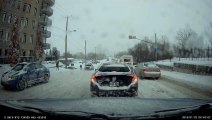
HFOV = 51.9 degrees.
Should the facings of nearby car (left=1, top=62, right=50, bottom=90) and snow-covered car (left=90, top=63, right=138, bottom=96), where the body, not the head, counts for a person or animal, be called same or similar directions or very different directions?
very different directions

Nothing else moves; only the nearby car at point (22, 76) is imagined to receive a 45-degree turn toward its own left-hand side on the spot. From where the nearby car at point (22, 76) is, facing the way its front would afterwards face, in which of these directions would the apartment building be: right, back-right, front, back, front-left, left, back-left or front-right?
back

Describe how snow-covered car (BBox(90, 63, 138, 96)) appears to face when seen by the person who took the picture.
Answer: facing away from the viewer

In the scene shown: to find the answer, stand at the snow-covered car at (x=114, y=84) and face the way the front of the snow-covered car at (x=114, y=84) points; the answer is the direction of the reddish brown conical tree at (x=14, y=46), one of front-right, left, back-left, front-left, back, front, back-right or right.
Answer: front-left

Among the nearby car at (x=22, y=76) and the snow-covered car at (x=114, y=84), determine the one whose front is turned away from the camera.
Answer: the snow-covered car

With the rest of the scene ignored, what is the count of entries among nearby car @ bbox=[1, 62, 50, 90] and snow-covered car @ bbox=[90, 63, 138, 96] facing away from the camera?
1

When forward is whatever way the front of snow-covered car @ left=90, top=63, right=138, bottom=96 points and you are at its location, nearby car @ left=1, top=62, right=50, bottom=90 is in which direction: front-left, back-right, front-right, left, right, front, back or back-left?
front-left

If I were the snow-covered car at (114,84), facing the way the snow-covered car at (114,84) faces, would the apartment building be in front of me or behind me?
in front

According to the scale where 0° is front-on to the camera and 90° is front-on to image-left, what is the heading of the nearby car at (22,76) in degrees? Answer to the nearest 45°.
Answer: approximately 45°
